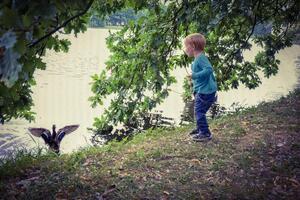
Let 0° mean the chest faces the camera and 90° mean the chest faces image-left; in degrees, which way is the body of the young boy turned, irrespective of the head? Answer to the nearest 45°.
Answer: approximately 90°
